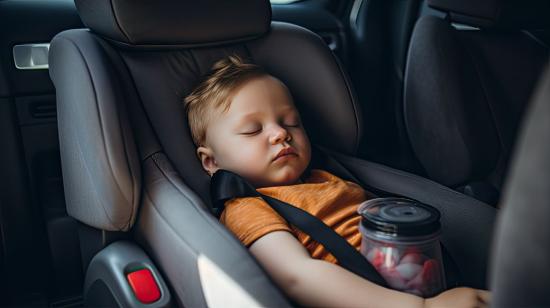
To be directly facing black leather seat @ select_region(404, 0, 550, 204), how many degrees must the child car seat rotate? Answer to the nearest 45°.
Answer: approximately 90° to its left

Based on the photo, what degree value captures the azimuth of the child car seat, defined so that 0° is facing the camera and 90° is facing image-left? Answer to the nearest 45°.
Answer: approximately 315°

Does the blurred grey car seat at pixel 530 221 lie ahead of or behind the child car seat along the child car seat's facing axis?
ahead
